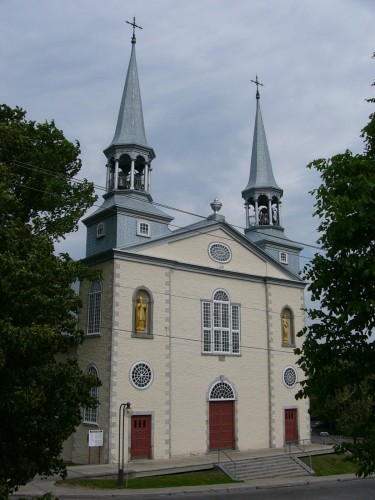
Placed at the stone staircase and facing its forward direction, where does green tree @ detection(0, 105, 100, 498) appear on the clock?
The green tree is roughly at 2 o'clock from the stone staircase.

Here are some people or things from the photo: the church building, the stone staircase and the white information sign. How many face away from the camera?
0

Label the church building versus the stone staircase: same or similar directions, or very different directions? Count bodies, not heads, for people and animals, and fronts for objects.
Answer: same or similar directions

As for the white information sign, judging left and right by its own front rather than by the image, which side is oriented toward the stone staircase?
left

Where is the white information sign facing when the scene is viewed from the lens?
facing the viewer

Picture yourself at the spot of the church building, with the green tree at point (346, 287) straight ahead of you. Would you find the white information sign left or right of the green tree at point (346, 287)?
right

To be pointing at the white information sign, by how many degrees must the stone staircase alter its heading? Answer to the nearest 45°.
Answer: approximately 90° to its right

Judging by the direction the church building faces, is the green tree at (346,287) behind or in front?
in front

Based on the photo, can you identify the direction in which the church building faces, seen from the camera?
facing the viewer and to the right of the viewer
